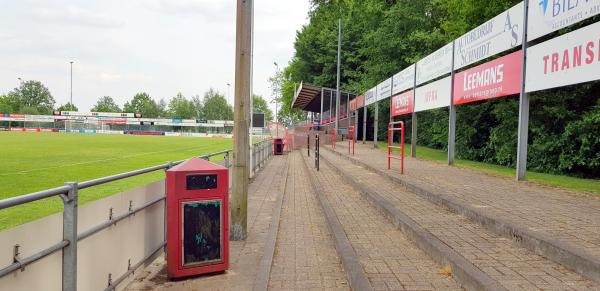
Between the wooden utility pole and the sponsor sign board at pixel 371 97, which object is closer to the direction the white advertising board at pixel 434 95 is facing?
the wooden utility pole

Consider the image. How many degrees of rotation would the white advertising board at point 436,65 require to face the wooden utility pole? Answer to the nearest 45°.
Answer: approximately 45° to its left

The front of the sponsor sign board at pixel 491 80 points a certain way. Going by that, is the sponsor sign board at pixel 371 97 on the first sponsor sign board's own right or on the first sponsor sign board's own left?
on the first sponsor sign board's own right

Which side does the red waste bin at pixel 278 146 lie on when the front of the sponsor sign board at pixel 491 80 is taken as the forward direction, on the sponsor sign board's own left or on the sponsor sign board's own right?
on the sponsor sign board's own right

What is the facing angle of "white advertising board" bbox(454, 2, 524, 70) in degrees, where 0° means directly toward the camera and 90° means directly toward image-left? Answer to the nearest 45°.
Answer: approximately 45°

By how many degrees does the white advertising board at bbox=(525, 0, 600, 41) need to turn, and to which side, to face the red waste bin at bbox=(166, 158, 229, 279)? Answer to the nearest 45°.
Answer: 0° — it already faces it

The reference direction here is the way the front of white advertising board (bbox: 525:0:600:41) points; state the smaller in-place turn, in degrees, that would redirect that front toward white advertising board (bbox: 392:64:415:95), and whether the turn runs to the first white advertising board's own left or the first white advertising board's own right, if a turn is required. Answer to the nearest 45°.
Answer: approximately 90° to the first white advertising board's own right

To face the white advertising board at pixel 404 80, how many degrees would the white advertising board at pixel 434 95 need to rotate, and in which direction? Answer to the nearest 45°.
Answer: approximately 135° to its right

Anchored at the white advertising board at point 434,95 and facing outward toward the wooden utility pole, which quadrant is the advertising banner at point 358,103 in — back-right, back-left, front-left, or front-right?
back-right

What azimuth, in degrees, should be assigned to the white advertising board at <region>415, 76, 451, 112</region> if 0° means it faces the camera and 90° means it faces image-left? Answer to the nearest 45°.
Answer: approximately 45°
